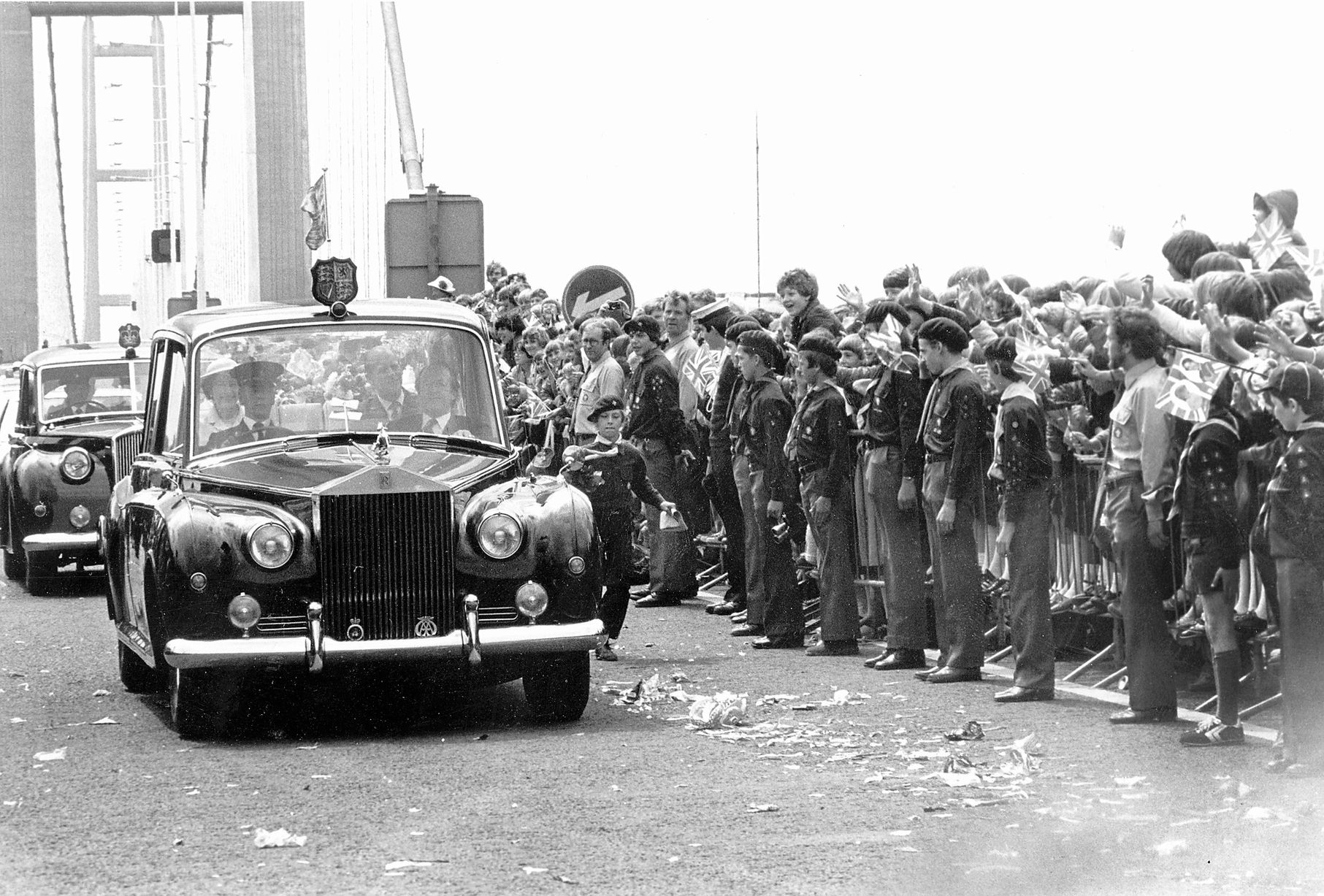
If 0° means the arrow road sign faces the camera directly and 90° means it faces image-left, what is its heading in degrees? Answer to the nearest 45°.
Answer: approximately 0°

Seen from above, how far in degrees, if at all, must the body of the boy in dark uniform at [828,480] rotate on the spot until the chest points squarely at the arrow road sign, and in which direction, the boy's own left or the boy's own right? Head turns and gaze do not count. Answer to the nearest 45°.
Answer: approximately 90° to the boy's own right

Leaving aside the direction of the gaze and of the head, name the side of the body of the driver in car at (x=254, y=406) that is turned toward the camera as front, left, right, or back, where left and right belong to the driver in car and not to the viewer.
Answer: front

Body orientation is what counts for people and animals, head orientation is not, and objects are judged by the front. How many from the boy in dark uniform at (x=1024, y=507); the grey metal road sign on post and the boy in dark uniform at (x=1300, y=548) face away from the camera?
1

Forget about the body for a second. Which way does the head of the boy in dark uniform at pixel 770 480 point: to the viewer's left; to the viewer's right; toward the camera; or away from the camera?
to the viewer's left

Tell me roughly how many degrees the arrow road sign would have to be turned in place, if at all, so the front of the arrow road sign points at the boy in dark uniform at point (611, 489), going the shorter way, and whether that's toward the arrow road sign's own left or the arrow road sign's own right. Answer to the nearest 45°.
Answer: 0° — it already faces them

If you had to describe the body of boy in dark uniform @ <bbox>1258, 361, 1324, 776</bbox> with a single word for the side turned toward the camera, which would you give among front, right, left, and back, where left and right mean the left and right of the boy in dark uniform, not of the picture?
left

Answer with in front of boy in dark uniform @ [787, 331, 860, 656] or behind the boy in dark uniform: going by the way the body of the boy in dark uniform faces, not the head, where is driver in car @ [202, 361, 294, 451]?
in front

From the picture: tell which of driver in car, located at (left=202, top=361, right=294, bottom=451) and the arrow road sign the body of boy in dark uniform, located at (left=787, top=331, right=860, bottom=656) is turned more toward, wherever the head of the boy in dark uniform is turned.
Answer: the driver in car

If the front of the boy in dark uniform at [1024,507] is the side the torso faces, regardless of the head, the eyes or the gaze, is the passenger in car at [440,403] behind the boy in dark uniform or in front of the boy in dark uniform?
in front

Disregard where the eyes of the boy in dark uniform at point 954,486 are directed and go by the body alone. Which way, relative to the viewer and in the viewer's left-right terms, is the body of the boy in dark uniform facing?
facing to the left of the viewer

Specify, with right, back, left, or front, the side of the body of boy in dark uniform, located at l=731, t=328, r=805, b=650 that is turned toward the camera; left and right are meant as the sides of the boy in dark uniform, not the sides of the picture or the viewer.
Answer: left

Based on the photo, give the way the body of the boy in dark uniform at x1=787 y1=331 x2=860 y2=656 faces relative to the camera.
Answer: to the viewer's left

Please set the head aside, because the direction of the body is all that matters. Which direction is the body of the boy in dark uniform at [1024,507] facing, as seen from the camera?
to the viewer's left
